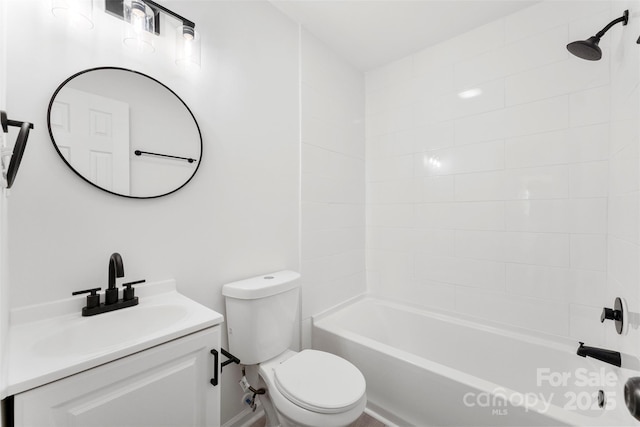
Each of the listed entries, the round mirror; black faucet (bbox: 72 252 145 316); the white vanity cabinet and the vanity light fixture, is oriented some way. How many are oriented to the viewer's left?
0

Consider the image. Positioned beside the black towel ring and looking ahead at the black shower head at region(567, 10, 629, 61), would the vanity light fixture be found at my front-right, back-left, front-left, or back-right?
front-left

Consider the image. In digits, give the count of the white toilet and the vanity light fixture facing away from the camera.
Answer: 0

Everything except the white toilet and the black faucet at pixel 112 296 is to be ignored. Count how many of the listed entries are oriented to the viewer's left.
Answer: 0

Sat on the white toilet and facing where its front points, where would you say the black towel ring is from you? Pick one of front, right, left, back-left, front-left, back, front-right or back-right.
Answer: right

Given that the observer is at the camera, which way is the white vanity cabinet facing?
facing the viewer and to the right of the viewer
